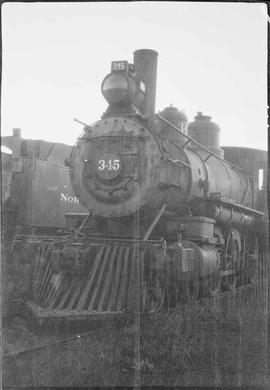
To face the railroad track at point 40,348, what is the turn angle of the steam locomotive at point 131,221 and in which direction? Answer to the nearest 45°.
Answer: approximately 45° to its left

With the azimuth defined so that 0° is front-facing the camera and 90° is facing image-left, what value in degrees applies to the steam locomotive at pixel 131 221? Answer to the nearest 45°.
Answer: approximately 45°
